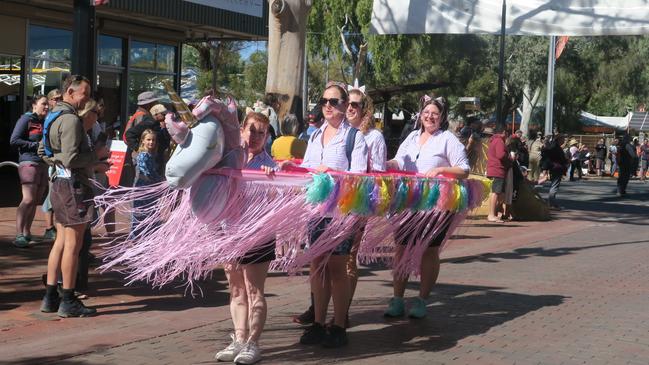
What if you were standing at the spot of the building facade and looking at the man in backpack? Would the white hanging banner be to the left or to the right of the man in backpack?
left

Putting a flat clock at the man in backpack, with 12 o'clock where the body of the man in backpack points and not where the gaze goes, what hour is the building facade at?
The building facade is roughly at 9 o'clock from the man in backpack.

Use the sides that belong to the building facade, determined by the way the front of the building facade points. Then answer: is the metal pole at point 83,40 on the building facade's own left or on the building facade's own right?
on the building facade's own right

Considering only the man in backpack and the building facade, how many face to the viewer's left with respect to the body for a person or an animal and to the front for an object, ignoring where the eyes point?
0

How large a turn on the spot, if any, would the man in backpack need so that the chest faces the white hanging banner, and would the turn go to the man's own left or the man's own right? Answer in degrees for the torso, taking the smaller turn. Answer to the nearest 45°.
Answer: approximately 45° to the man's own left

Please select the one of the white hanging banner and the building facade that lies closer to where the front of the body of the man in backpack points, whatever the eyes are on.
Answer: the white hanging banner

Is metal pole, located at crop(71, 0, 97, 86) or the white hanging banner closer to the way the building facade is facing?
the white hanging banner

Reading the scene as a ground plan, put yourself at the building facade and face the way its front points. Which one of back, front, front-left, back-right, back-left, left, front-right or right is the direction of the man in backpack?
front-right

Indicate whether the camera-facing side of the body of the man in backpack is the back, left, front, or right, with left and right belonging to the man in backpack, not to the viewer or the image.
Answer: right

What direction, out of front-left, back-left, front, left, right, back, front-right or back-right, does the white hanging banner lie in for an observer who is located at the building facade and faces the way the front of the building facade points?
front

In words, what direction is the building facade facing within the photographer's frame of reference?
facing the viewer and to the right of the viewer
